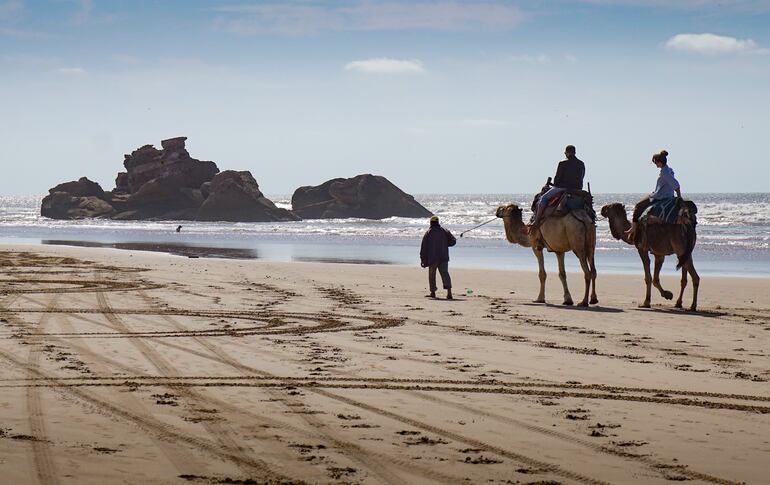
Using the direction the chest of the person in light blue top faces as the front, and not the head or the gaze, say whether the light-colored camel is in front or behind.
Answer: in front

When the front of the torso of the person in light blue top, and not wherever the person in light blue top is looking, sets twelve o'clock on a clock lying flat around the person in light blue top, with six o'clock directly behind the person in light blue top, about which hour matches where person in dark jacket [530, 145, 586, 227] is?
The person in dark jacket is roughly at 12 o'clock from the person in light blue top.

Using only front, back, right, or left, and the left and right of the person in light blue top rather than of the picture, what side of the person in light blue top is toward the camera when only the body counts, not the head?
left

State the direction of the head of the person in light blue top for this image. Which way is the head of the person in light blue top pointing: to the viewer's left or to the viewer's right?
to the viewer's left

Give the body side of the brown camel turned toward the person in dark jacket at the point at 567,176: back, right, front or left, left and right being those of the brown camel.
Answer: front

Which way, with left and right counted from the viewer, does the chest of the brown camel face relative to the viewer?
facing to the left of the viewer
